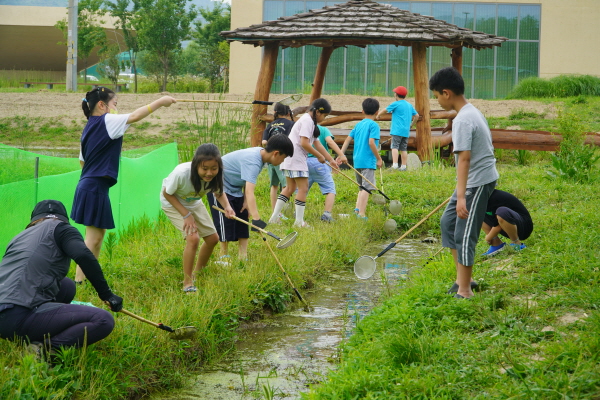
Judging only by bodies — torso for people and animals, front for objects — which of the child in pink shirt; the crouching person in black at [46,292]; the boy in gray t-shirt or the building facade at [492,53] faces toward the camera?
the building facade

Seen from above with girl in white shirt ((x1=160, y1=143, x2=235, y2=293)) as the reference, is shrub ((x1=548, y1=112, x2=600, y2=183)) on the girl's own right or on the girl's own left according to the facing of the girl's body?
on the girl's own left

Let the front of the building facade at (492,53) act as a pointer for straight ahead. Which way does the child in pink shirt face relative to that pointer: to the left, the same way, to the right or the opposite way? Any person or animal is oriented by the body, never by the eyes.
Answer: to the left

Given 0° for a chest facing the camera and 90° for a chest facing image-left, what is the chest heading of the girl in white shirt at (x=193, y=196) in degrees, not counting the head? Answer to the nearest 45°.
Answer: approximately 315°

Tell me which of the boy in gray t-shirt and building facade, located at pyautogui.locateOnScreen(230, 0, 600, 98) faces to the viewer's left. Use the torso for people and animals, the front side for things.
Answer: the boy in gray t-shirt

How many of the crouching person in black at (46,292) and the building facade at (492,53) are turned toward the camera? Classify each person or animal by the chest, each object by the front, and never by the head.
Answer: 1

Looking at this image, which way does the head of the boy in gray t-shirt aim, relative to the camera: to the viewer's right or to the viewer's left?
to the viewer's left

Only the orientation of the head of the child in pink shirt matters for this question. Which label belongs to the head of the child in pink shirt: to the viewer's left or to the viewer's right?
to the viewer's right

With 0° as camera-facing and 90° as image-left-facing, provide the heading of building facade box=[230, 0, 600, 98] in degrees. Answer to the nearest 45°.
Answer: approximately 0°

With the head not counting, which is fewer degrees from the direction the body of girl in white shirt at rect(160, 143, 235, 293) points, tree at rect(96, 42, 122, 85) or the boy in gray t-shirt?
the boy in gray t-shirt

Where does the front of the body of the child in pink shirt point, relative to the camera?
to the viewer's right
